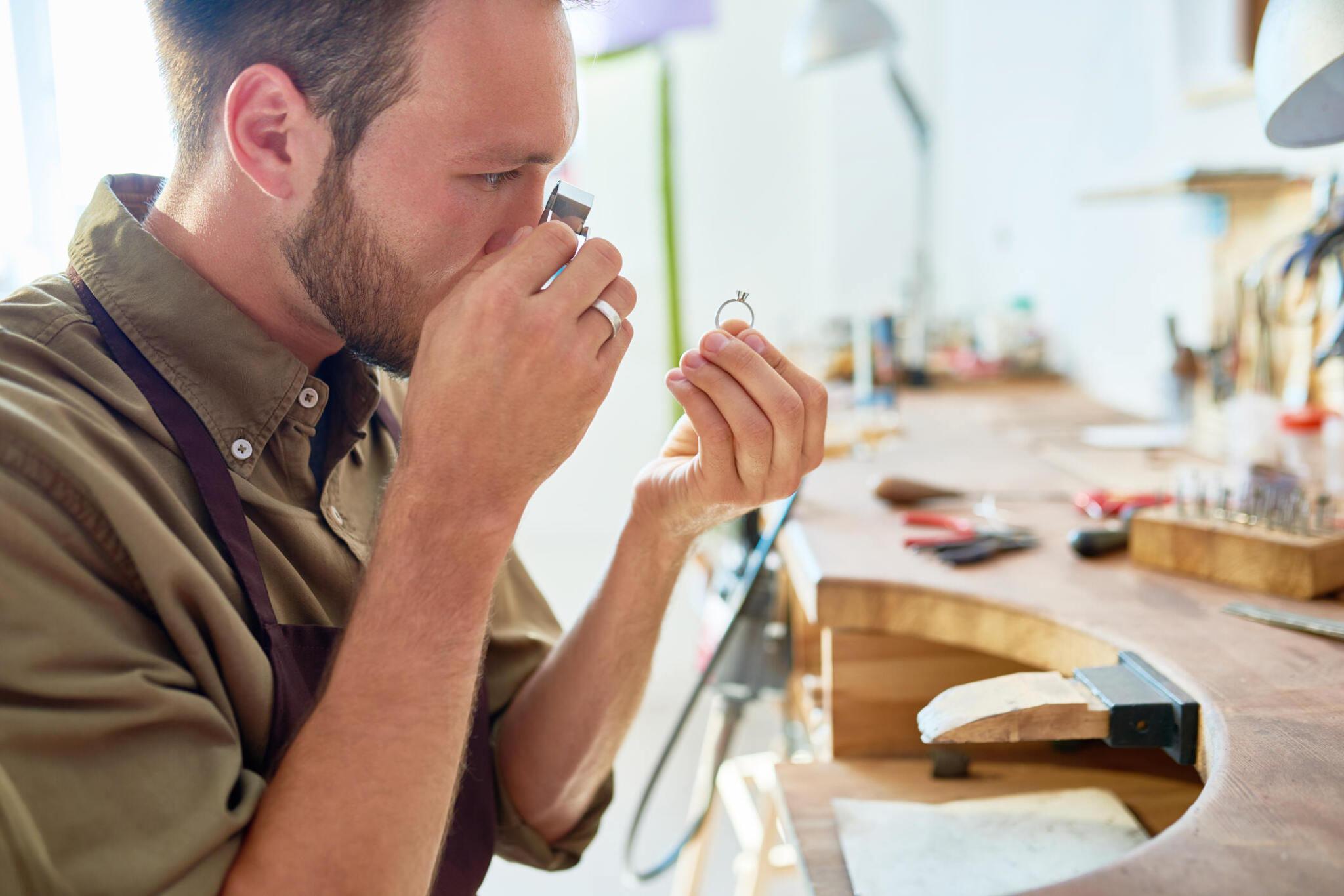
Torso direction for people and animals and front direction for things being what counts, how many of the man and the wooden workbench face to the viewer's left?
1

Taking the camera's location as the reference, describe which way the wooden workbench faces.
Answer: facing to the left of the viewer

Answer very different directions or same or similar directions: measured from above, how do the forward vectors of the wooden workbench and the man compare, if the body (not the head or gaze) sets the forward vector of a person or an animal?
very different directions

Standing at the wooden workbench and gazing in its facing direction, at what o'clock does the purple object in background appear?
The purple object in background is roughly at 2 o'clock from the wooden workbench.

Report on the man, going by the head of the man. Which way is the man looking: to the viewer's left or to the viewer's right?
to the viewer's right

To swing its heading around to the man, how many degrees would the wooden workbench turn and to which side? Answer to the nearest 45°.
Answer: approximately 45° to its left
